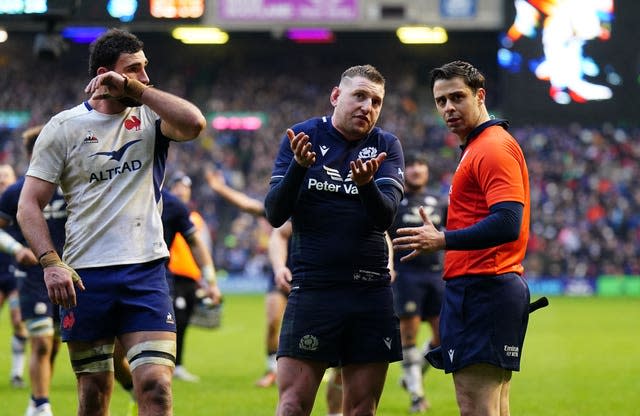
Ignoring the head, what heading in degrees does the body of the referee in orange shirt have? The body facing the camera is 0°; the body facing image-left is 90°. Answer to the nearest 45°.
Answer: approximately 90°

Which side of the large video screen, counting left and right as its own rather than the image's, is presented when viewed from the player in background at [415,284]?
front

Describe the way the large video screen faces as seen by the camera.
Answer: facing the viewer

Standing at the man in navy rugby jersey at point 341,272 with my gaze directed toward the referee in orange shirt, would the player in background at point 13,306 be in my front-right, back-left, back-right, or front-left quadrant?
back-left

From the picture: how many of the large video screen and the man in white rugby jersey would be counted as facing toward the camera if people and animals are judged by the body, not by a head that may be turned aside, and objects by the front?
2

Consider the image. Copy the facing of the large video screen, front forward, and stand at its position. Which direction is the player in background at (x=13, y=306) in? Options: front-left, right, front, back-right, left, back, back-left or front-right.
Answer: front-right
